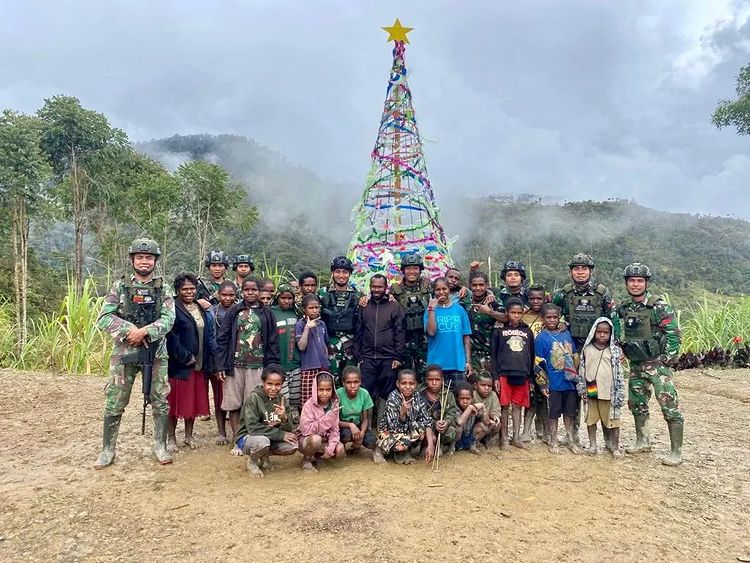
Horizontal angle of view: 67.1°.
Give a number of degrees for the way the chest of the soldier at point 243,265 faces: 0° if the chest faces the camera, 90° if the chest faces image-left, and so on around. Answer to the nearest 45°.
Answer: approximately 0°

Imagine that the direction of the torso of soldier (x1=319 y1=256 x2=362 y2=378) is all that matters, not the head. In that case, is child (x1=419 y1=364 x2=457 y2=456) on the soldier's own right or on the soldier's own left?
on the soldier's own left

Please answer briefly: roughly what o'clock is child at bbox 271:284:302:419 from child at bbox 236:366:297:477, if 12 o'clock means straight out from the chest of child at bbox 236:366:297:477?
child at bbox 271:284:302:419 is roughly at 8 o'clock from child at bbox 236:366:297:477.

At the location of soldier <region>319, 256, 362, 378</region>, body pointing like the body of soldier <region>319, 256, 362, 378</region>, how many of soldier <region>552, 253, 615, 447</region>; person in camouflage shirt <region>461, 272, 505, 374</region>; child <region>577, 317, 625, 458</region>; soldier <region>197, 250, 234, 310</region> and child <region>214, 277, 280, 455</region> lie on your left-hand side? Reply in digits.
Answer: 3

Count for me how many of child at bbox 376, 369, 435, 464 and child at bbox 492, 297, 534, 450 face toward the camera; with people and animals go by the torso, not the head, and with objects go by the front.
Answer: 2

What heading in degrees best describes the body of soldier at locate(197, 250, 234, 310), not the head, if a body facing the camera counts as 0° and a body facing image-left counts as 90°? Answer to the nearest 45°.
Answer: approximately 0°

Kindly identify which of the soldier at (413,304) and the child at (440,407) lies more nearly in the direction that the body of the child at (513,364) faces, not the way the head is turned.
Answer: the child

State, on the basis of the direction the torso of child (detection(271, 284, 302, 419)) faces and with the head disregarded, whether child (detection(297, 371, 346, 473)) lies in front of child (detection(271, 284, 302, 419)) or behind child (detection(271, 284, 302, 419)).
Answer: in front

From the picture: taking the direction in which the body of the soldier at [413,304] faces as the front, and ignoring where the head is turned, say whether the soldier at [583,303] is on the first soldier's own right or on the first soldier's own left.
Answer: on the first soldier's own left

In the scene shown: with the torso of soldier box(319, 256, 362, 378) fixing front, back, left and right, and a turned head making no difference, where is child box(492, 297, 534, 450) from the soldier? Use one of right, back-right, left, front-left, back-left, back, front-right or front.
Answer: left

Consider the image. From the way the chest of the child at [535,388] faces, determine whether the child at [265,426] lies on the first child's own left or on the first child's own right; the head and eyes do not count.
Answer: on the first child's own right
